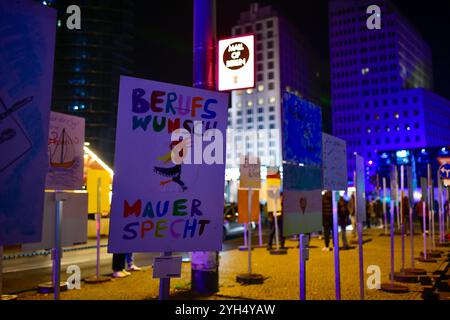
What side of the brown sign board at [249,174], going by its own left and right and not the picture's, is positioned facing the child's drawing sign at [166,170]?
front

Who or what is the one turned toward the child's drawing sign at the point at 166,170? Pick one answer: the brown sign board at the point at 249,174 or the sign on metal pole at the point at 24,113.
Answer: the brown sign board

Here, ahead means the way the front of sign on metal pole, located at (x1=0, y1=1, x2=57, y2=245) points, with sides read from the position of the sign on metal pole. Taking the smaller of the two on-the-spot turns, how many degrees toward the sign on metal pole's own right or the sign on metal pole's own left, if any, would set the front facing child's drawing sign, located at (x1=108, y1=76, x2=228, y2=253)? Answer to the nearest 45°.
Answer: approximately 135° to the sign on metal pole's own left

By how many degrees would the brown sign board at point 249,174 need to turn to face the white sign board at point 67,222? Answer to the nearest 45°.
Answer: approximately 45° to its right

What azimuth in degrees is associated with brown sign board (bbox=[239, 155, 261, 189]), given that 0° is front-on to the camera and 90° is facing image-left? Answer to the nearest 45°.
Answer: approximately 0°

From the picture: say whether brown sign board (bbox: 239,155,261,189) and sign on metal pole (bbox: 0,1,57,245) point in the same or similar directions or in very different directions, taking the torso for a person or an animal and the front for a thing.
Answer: same or similar directions

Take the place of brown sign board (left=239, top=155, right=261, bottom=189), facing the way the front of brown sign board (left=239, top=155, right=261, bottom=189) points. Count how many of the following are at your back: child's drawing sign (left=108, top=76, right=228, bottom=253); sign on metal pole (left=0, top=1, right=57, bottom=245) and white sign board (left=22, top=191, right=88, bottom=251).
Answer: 0

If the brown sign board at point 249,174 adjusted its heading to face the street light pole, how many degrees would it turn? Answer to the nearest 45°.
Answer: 0° — it already faces it

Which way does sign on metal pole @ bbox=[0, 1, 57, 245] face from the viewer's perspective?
toward the camera

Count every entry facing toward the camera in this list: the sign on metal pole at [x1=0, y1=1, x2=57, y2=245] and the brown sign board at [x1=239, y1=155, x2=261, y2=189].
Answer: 2

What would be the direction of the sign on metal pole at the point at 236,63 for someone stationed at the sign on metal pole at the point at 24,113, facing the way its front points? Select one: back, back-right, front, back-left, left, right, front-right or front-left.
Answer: back-left
